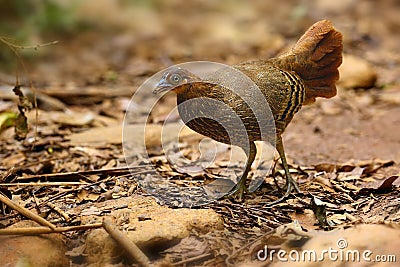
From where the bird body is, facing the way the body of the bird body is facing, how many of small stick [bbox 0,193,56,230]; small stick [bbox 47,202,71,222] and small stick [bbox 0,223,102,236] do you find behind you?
0

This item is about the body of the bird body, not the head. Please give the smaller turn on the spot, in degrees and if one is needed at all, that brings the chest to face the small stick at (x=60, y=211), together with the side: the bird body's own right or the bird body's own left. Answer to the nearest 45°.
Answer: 0° — it already faces it

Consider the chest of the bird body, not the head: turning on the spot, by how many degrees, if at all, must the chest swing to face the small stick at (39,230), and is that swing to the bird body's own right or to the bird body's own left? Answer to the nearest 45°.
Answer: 0° — it already faces it

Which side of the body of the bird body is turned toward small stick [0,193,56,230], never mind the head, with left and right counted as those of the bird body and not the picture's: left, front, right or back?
front

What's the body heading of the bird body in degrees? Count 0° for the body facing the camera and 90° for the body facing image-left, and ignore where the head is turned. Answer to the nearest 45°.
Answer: approximately 90°

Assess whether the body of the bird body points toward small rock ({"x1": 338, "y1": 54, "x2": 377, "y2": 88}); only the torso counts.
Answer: no
